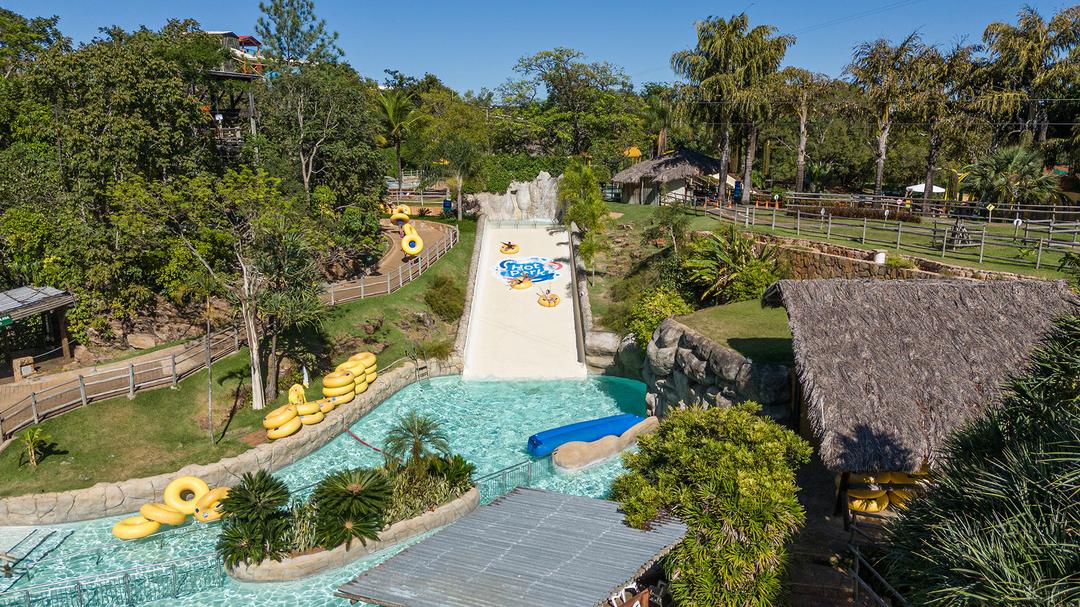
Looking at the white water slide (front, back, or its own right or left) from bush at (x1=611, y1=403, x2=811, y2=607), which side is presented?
front

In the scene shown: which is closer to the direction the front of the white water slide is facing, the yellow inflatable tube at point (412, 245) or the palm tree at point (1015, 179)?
the palm tree

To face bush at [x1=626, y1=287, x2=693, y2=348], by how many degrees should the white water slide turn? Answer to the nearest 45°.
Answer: approximately 45° to its left

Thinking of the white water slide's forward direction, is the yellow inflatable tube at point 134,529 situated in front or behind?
in front

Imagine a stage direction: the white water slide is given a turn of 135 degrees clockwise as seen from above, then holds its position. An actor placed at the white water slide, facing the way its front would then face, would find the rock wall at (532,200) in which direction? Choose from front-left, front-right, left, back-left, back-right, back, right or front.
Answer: front-right

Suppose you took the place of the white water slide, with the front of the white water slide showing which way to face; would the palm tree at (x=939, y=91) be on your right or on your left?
on your left

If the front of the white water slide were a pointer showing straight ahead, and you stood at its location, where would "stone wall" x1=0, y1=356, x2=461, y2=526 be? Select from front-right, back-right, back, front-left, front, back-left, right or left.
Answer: front-right

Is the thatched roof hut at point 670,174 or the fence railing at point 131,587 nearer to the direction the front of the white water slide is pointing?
the fence railing

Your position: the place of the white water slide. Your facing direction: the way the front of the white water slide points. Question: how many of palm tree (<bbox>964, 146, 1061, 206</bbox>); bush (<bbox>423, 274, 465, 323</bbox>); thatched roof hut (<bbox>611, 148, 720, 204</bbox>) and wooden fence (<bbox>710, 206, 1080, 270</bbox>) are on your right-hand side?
1

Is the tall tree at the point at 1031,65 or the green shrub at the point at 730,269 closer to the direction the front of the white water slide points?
the green shrub

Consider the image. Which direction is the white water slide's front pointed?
toward the camera

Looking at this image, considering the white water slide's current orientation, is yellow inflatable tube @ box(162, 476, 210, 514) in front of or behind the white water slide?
in front

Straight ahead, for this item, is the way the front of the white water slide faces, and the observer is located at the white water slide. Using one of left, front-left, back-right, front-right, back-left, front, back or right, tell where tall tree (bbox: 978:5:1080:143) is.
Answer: left

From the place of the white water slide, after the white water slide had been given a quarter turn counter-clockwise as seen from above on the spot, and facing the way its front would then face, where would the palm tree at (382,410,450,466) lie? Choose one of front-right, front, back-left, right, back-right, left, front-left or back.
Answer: right

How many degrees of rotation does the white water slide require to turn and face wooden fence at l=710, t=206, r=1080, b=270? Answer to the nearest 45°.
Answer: approximately 90° to its left

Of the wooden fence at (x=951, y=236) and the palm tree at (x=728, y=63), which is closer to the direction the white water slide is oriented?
the wooden fence

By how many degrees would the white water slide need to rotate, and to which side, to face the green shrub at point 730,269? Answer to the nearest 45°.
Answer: approximately 45° to its left

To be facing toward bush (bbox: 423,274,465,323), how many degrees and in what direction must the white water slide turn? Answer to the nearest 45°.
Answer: approximately 90° to its right

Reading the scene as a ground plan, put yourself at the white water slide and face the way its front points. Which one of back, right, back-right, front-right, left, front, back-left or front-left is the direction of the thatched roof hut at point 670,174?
back-left
